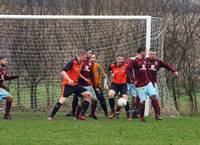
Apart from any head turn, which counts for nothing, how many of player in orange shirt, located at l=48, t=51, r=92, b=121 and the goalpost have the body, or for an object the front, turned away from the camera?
0

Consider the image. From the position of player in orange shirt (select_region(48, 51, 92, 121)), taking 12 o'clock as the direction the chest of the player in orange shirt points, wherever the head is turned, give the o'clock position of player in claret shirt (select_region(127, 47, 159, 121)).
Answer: The player in claret shirt is roughly at 11 o'clock from the player in orange shirt.

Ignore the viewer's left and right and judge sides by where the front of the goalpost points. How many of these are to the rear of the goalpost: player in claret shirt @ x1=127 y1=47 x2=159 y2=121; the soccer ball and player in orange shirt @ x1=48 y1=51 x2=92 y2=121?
0

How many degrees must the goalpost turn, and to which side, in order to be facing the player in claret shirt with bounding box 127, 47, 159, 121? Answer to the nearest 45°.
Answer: approximately 45° to its left

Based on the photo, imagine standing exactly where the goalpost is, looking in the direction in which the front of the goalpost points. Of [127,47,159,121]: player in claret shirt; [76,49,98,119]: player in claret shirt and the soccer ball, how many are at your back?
0

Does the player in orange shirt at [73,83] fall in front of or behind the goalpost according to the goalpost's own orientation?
in front

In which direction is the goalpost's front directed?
toward the camera
